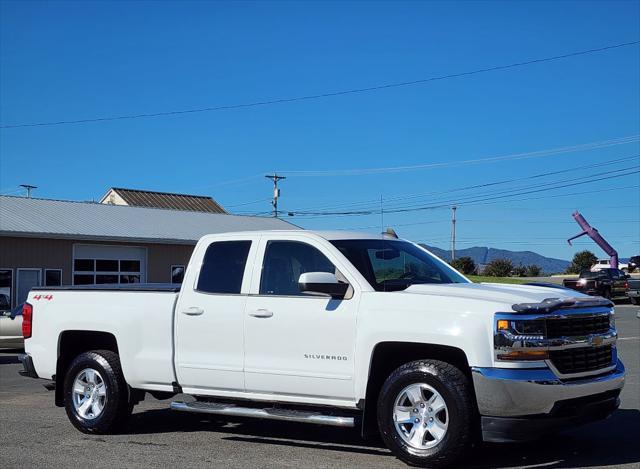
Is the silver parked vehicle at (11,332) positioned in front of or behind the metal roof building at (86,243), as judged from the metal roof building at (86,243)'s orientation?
in front

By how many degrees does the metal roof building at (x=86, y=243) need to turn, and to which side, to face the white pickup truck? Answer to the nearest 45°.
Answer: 0° — it already faces it

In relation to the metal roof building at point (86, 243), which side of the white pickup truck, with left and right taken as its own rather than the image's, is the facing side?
back

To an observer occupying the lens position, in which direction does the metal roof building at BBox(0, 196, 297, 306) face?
facing the viewer

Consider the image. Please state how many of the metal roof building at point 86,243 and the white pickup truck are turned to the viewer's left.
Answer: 0

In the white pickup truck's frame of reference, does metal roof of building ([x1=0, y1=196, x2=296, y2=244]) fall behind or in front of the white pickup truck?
behind
